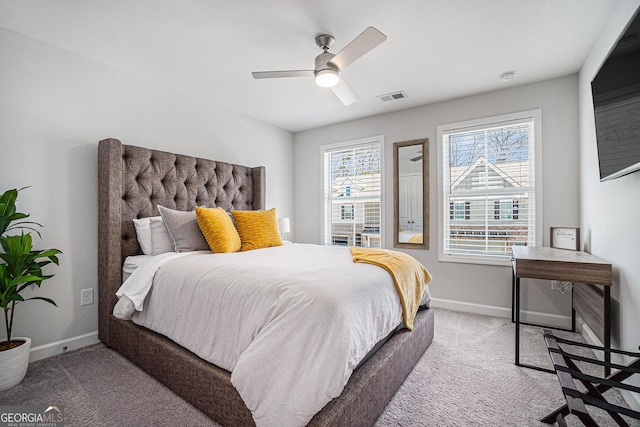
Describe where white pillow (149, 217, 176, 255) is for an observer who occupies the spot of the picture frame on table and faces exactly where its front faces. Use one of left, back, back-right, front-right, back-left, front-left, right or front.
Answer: front

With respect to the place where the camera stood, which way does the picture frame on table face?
facing the viewer and to the left of the viewer

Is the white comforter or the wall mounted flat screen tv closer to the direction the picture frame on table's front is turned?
the white comforter

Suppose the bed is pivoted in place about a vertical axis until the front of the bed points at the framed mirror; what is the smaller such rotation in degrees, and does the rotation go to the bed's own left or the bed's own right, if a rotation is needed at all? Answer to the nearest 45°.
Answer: approximately 45° to the bed's own left

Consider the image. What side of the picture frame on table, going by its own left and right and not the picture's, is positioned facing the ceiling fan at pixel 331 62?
front

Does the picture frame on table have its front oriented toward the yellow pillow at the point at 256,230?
yes

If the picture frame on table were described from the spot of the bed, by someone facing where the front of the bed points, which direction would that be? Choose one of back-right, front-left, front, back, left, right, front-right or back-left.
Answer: front-left

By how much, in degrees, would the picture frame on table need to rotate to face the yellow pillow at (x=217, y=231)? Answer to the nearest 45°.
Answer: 0° — it already faces it

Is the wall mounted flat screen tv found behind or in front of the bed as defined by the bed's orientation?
in front

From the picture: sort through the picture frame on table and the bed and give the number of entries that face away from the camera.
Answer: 0

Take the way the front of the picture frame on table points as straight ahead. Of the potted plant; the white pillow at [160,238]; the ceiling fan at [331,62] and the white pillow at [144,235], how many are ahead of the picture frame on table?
4

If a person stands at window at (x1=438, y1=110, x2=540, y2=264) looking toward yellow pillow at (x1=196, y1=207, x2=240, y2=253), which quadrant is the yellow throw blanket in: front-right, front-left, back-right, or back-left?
front-left

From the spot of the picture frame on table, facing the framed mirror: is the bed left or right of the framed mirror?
left

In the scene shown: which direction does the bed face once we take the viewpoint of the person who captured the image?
facing the viewer and to the right of the viewer

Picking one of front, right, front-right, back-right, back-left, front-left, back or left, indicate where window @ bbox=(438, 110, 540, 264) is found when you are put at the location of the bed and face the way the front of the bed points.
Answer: front-left
